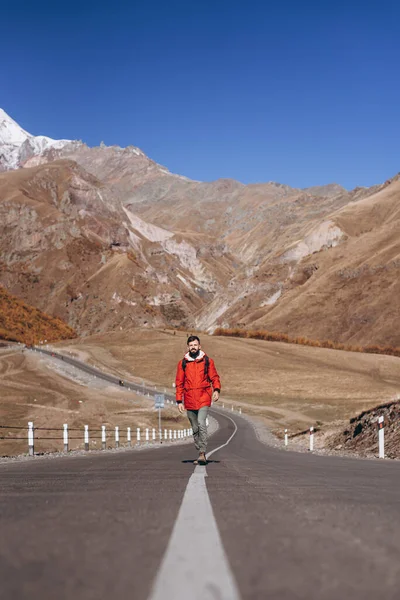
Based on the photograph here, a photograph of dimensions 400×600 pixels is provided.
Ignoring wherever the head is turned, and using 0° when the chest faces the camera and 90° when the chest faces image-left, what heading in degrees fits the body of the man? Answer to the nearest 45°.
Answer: approximately 0°
